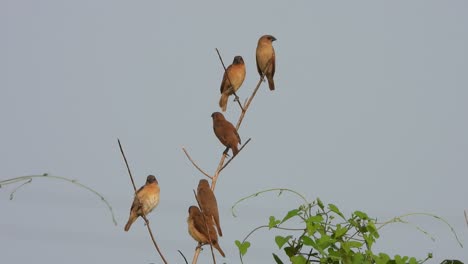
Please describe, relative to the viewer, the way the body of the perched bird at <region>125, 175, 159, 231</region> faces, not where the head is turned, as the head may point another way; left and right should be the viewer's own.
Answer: facing the viewer and to the right of the viewer

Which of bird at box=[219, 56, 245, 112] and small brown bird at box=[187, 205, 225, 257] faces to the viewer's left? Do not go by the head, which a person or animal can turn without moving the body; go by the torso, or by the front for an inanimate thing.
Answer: the small brown bird

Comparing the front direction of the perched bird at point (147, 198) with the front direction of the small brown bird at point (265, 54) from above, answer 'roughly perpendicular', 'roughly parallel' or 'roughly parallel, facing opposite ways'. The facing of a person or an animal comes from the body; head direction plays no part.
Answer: roughly parallel

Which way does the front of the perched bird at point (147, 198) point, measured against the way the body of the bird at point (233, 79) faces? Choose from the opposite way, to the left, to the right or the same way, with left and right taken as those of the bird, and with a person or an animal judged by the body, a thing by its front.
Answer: the same way
